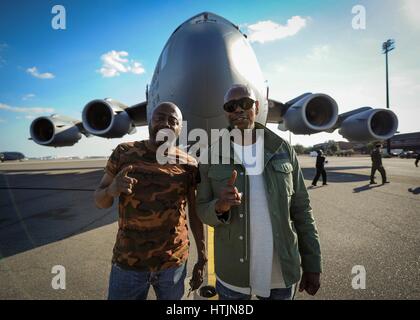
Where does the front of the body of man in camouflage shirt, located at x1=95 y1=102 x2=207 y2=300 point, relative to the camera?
toward the camera

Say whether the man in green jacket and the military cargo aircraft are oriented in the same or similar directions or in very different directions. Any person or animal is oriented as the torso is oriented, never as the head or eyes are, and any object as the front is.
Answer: same or similar directions

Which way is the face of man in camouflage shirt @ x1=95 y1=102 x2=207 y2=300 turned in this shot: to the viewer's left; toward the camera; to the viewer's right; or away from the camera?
toward the camera

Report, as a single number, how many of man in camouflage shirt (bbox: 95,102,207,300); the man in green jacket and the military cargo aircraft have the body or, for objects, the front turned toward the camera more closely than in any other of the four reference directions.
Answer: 3

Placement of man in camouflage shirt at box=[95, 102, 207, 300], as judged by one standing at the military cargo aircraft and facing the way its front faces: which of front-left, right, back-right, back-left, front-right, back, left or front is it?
front

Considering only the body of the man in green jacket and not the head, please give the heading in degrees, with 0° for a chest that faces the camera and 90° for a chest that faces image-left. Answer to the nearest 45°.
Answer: approximately 0°

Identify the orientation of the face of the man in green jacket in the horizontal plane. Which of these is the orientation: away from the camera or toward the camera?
toward the camera

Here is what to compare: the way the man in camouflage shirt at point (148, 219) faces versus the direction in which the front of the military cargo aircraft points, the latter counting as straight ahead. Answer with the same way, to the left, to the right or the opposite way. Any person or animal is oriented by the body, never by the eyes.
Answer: the same way

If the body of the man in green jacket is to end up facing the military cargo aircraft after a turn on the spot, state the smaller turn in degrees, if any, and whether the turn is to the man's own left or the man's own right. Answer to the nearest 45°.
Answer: approximately 180°

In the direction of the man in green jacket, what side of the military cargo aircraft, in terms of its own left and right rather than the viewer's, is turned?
front
